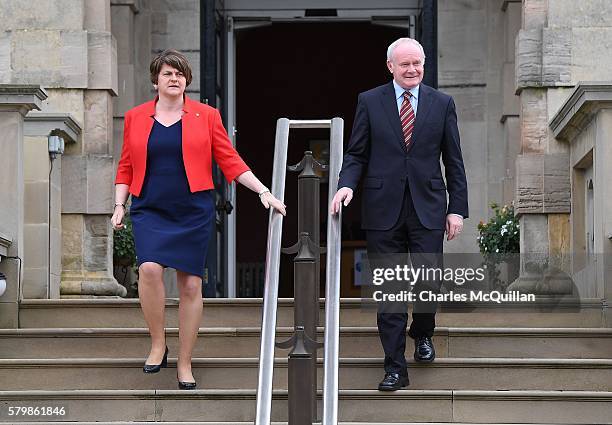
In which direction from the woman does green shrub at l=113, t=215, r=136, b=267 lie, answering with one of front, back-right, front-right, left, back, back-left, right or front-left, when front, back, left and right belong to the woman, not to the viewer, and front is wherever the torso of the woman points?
back

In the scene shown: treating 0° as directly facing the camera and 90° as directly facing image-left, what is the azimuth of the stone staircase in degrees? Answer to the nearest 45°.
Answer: approximately 0°

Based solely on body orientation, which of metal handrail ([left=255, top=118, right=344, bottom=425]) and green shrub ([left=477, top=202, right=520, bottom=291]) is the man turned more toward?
the metal handrail

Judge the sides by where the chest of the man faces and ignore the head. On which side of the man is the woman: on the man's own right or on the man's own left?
on the man's own right

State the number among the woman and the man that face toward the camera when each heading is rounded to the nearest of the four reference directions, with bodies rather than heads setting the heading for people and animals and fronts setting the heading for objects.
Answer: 2

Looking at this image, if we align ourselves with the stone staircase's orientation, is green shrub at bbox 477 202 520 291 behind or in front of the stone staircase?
behind
